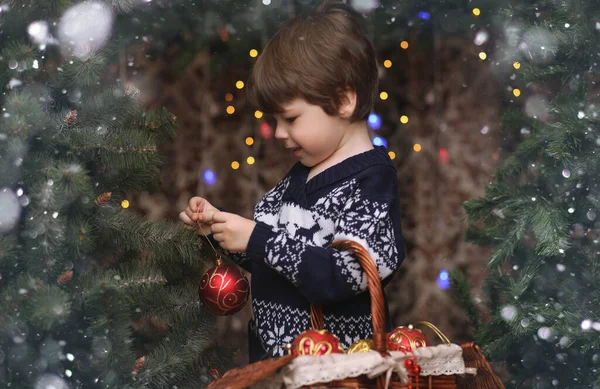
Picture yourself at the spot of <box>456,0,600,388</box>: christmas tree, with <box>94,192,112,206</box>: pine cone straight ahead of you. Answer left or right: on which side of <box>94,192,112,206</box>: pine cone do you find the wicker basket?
left

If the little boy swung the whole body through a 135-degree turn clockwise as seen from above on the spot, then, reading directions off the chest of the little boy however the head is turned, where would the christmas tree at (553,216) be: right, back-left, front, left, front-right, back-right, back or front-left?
right
